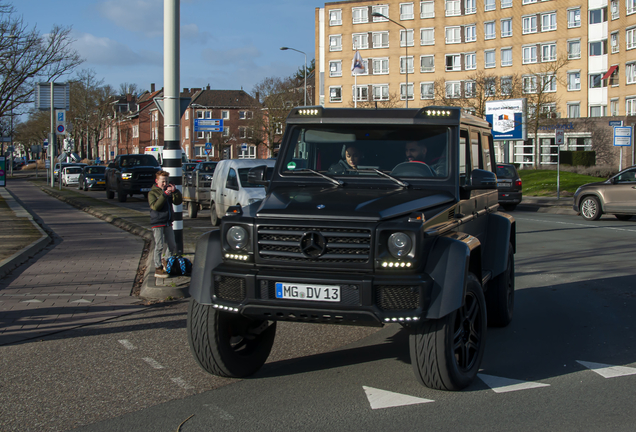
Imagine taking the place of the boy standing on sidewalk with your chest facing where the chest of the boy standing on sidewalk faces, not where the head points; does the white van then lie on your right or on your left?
on your left

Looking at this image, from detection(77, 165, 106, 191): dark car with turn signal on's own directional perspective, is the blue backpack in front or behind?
in front

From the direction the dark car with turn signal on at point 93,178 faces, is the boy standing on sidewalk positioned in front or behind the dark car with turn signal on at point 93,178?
in front

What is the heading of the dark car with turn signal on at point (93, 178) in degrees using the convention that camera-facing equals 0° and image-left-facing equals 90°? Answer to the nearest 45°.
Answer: approximately 315°

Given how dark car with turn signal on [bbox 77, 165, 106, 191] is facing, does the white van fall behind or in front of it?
in front

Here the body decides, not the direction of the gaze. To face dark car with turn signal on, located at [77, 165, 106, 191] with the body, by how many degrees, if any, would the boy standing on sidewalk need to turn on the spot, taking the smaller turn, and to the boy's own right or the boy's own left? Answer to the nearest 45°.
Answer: approximately 135° to the boy's own left

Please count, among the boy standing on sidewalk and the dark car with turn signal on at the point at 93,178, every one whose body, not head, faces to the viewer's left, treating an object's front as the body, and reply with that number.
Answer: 0

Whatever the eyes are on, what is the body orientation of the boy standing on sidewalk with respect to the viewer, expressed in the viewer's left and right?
facing the viewer and to the right of the viewer

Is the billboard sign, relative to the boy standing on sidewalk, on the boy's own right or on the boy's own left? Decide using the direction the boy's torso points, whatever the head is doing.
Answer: on the boy's own left
